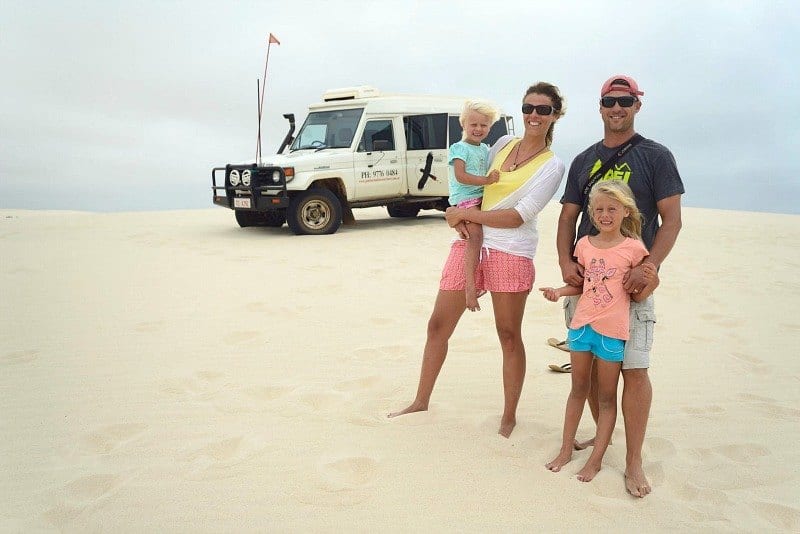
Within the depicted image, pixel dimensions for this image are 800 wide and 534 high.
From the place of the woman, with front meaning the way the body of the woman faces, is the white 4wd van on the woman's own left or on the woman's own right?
on the woman's own right

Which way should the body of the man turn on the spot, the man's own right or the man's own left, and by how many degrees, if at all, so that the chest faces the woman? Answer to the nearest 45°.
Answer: approximately 90° to the man's own right

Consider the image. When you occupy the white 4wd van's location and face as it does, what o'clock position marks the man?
The man is roughly at 10 o'clock from the white 4wd van.

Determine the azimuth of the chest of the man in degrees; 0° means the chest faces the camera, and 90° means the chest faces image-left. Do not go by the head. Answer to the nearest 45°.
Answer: approximately 0°

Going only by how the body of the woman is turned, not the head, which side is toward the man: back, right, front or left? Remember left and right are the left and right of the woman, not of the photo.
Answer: left

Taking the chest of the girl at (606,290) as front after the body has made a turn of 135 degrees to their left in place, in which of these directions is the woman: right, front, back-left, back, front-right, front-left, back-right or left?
left
